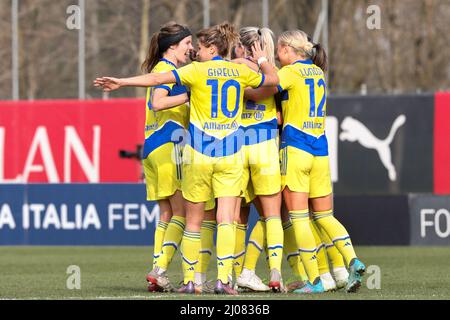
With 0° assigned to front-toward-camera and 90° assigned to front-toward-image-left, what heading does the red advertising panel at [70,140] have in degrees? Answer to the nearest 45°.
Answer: approximately 0°

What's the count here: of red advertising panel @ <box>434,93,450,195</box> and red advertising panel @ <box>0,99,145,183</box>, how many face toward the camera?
2

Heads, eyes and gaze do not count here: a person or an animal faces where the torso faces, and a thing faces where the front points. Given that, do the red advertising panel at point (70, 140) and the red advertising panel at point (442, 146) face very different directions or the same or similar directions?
same or similar directions

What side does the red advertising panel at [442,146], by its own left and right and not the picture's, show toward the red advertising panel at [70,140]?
right

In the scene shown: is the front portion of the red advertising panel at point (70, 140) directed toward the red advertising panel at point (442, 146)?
no
